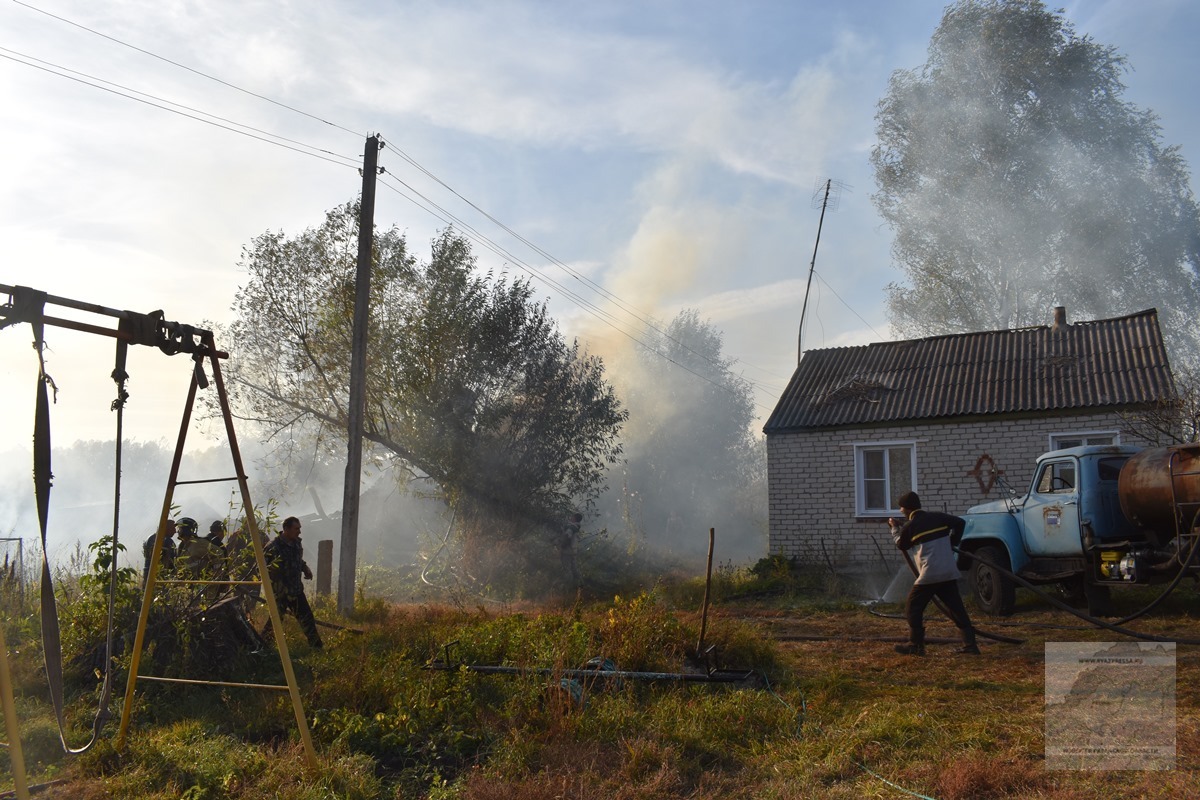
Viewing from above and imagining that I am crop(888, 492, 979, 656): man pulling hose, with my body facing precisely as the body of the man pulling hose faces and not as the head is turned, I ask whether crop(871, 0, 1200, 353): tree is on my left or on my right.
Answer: on my right

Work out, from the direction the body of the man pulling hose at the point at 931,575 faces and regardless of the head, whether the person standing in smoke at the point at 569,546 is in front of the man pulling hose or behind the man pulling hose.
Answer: in front

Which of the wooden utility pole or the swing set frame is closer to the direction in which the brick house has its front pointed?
the swing set frame

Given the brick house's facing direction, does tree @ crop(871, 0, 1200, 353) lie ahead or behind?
behind

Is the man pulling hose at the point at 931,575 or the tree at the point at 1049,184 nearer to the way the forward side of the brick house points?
the man pulling hose

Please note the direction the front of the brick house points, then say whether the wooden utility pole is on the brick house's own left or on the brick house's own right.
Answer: on the brick house's own right

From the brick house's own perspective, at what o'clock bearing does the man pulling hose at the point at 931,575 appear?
The man pulling hose is roughly at 12 o'clock from the brick house.

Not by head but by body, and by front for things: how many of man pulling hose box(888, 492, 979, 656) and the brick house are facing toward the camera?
1

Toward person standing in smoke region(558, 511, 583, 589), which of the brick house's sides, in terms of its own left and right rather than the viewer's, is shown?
right

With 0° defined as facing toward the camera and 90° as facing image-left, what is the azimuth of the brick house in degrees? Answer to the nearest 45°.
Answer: approximately 0°

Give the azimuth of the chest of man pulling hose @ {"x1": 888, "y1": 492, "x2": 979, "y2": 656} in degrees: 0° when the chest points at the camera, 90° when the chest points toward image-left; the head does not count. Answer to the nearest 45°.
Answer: approximately 135°

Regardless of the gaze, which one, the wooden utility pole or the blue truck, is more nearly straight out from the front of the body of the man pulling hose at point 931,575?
the wooden utility pole
